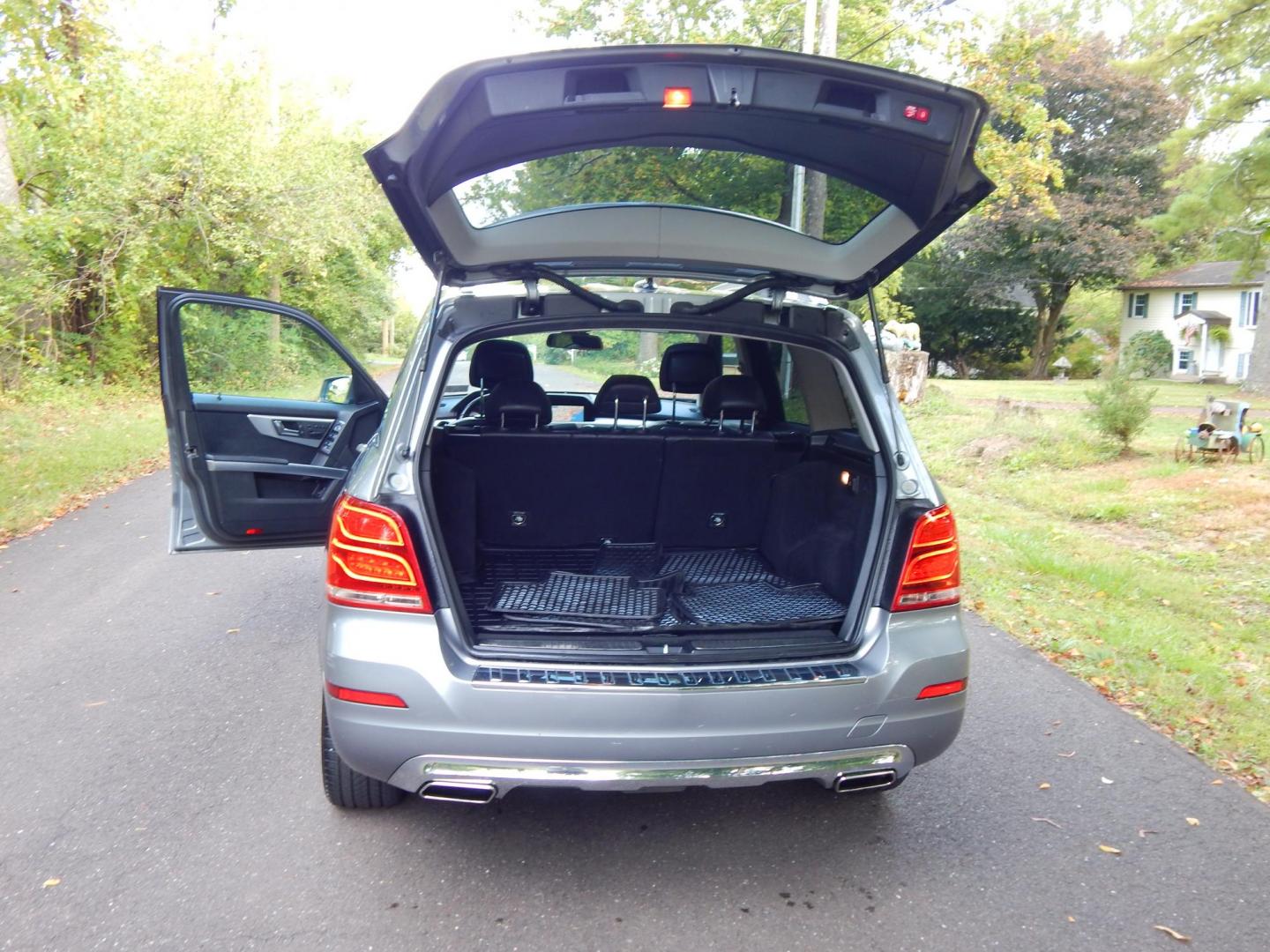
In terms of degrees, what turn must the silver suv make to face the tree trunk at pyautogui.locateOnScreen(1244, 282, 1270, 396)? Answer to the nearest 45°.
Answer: approximately 45° to its right

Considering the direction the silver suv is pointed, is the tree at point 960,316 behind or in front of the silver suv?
in front

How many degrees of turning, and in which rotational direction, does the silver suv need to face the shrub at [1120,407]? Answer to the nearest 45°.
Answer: approximately 45° to its right

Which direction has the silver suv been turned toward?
away from the camera

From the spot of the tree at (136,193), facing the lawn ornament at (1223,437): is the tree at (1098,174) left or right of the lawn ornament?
left

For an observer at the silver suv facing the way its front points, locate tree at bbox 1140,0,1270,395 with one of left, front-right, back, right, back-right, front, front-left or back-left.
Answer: front-right

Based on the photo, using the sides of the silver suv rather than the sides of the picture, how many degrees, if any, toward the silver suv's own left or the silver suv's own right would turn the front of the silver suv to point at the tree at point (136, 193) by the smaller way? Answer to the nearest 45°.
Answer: approximately 45° to the silver suv's own left

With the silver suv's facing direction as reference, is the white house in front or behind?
in front
